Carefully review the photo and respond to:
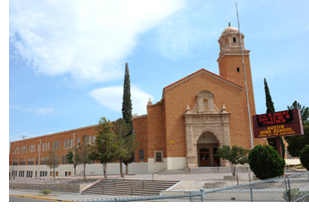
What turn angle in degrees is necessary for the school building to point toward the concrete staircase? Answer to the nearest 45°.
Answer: approximately 45° to its right

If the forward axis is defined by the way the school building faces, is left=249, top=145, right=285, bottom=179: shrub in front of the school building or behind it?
in front

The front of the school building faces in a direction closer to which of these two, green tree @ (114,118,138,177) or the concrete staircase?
the concrete staircase

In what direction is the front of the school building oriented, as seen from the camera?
facing the viewer

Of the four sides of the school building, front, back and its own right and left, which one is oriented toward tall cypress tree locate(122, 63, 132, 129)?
right

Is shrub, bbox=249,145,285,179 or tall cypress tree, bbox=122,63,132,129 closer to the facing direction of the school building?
the shrub

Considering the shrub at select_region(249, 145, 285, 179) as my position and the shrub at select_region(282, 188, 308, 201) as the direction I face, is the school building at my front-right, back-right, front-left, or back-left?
back-right

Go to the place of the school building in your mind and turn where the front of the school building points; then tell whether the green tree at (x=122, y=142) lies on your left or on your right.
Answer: on your right

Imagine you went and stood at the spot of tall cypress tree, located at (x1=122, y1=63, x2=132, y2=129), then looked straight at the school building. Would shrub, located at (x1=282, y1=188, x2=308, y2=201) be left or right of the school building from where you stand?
right

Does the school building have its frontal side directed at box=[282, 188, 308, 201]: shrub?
yes

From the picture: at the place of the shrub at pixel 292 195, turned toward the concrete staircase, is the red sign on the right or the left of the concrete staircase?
right

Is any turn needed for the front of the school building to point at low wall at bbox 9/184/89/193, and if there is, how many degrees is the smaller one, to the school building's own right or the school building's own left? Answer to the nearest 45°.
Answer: approximately 45° to the school building's own right
